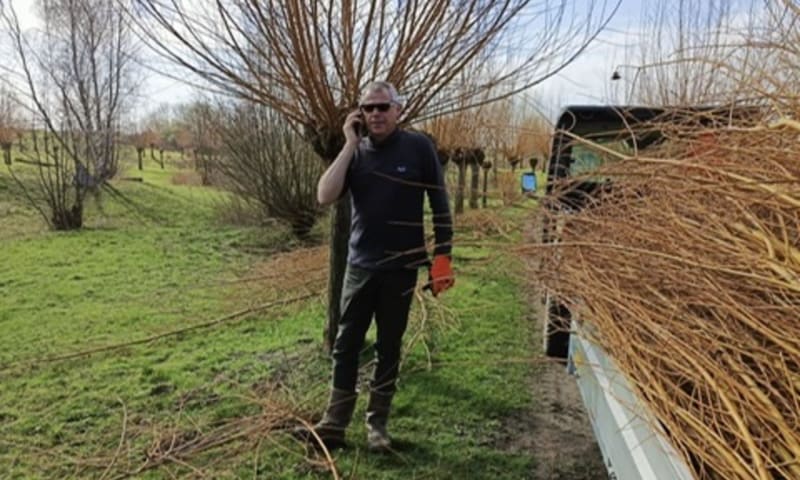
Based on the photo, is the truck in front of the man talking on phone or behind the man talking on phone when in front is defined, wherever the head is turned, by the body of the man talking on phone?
in front

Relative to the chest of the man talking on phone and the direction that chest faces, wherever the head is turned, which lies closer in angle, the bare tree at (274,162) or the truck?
the truck

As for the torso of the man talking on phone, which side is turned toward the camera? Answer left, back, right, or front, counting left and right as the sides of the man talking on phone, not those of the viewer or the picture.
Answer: front

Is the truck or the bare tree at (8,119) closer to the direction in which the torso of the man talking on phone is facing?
the truck

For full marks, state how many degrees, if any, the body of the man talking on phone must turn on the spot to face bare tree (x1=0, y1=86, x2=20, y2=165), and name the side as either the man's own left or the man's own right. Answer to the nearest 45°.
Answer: approximately 135° to the man's own right

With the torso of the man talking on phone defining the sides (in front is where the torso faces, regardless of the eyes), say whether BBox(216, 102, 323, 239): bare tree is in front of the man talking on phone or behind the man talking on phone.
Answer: behind

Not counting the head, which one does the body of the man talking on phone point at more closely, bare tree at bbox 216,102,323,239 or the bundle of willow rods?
the bundle of willow rods

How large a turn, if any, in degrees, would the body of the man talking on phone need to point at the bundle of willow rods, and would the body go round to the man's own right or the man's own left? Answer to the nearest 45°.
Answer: approximately 45° to the man's own left

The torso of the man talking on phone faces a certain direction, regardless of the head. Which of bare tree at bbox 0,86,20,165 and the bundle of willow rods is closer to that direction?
the bundle of willow rods
